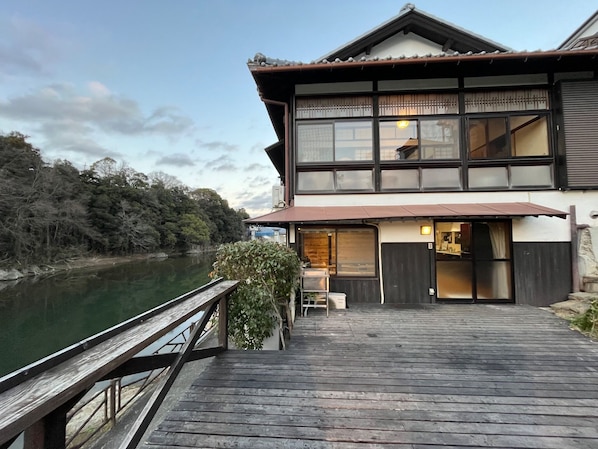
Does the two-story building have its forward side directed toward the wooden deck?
yes

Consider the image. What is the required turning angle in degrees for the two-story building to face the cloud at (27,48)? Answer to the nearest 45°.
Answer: approximately 90° to its right

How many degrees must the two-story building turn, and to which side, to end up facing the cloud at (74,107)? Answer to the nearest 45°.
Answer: approximately 90° to its right

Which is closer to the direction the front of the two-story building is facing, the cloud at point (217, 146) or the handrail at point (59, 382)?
the handrail

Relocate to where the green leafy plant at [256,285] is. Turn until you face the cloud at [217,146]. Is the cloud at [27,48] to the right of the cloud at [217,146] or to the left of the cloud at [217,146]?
left

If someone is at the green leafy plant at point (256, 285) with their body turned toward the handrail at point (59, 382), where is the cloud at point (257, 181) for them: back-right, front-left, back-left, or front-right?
back-right

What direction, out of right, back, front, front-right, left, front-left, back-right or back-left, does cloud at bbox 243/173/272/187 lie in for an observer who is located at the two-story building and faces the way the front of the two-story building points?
back-right

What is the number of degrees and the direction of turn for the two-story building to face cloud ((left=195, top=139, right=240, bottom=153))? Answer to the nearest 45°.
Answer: approximately 135° to its right

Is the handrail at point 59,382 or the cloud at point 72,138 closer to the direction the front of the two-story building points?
the handrail

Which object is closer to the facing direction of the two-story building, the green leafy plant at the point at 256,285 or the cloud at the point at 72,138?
the green leafy plant

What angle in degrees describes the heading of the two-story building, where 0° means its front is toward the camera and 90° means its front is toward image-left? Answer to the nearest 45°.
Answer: approximately 0°
